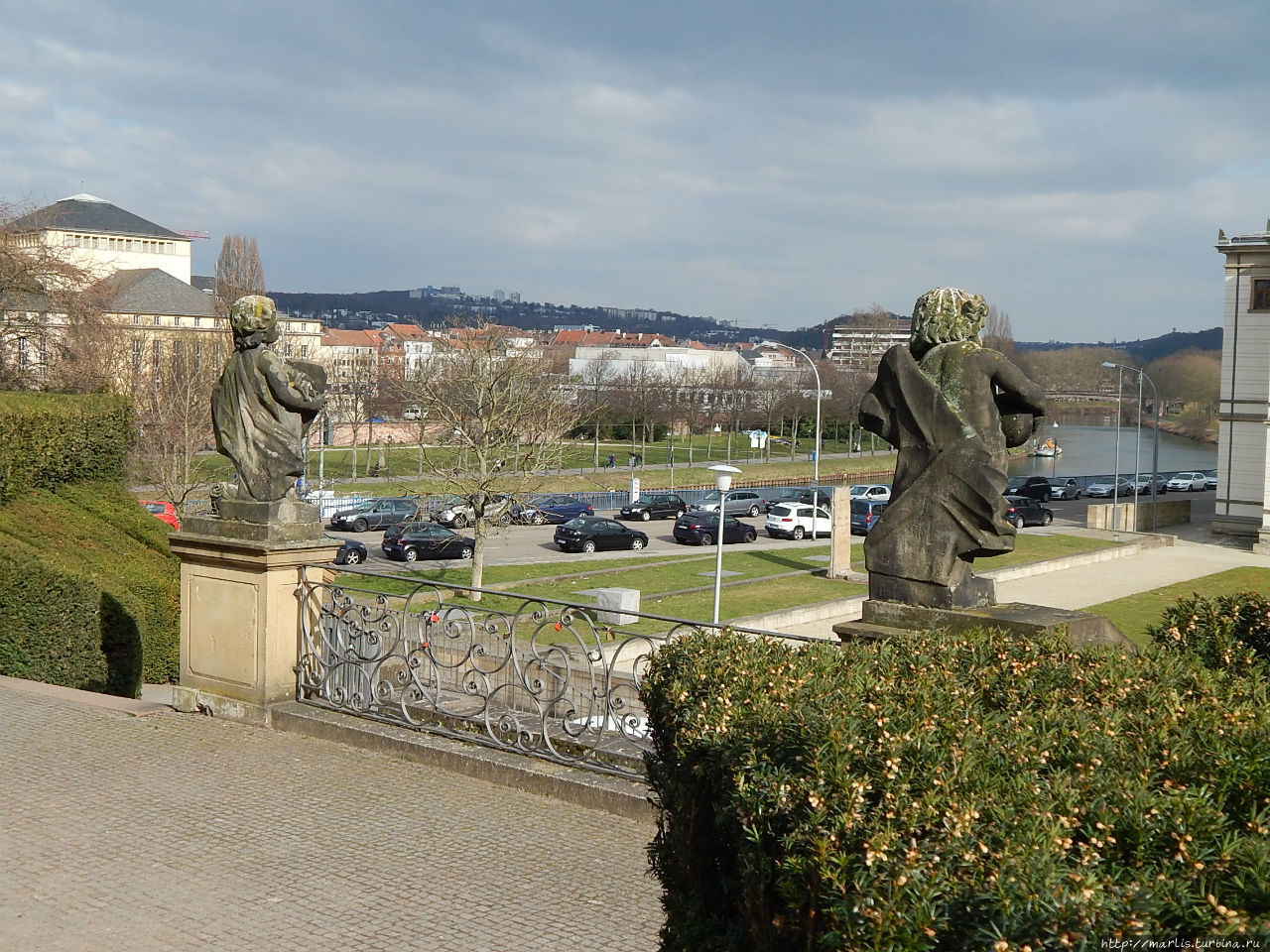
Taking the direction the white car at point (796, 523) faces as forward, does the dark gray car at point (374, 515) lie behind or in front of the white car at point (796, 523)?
behind

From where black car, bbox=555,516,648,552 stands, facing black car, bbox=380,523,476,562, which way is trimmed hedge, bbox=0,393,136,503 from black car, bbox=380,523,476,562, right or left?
left

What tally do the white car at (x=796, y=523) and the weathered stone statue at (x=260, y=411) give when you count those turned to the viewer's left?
0

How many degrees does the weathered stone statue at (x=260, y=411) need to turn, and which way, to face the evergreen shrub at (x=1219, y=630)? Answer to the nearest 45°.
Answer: approximately 90° to its right

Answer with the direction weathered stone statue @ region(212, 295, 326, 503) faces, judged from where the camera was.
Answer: facing away from the viewer and to the right of the viewer

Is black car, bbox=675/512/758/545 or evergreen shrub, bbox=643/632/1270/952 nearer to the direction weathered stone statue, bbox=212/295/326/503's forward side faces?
the black car

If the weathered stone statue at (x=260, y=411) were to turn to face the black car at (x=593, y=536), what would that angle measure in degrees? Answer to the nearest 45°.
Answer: approximately 45° to its left

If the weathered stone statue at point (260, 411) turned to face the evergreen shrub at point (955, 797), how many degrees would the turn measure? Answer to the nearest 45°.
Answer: approximately 135° to its right

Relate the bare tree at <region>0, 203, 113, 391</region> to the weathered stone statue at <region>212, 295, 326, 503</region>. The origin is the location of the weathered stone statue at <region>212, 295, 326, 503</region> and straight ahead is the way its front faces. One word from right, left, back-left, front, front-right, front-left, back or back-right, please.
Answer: front-left
